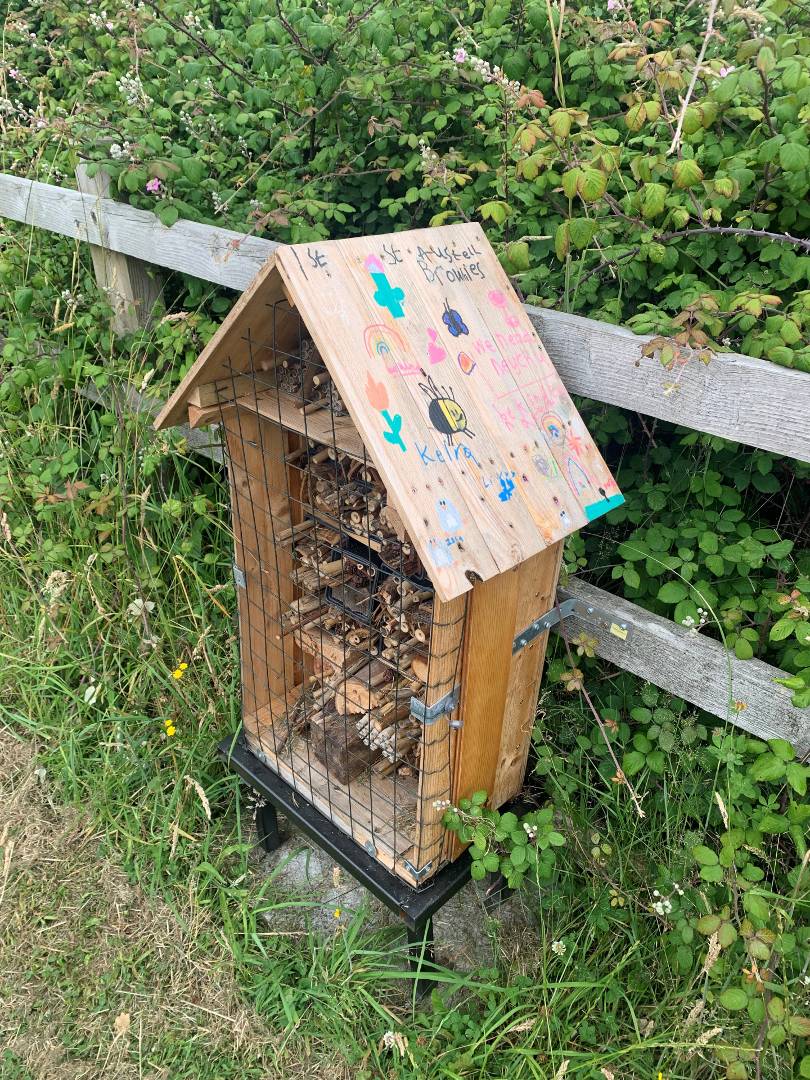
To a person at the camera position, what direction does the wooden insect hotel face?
facing the viewer and to the left of the viewer

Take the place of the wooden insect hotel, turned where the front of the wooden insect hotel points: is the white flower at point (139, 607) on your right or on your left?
on your right
